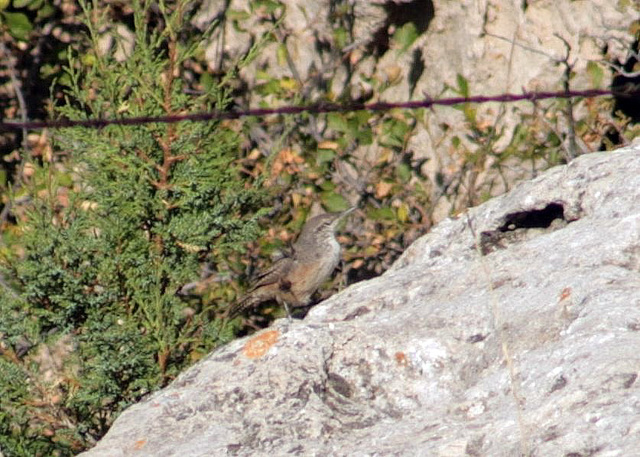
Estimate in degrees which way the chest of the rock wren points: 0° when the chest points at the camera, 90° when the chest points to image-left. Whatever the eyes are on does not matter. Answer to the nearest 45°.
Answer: approximately 270°

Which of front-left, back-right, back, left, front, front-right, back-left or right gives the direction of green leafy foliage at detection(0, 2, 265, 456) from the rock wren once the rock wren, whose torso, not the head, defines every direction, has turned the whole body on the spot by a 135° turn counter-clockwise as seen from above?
left
